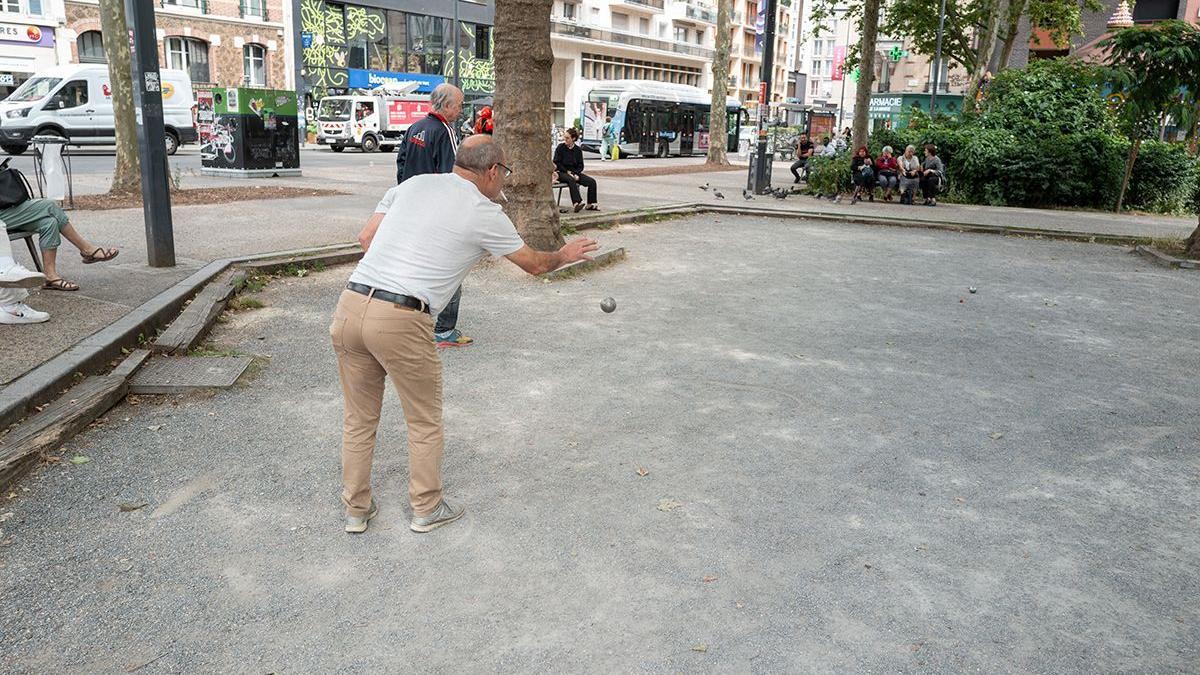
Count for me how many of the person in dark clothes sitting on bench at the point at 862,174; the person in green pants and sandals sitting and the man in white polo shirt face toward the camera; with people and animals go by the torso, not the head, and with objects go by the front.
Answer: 1

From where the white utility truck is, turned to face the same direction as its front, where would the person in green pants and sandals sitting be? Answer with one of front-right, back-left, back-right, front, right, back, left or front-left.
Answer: front-left

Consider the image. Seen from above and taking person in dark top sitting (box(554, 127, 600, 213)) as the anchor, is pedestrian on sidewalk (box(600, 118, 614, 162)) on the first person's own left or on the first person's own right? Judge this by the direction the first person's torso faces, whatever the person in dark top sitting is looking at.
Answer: on the first person's own left

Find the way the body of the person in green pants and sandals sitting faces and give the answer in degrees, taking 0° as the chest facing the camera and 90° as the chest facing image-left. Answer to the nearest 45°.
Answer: approximately 270°

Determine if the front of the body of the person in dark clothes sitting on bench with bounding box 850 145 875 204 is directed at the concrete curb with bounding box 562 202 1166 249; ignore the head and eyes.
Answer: yes

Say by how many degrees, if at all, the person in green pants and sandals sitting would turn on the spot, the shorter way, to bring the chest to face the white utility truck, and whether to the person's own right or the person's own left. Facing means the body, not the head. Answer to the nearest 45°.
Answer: approximately 90° to the person's own left

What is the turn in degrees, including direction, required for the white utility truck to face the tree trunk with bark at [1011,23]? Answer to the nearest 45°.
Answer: approximately 135° to its left

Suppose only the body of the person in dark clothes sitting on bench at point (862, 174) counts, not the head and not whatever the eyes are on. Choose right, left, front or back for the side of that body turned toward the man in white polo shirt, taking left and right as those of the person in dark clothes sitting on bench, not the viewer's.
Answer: front

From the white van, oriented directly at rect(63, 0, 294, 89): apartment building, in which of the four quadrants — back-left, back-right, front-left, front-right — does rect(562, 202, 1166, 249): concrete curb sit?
back-right

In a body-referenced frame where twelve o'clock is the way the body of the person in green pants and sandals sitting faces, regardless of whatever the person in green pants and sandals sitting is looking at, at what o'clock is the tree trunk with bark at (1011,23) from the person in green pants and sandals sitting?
The tree trunk with bark is roughly at 11 o'clock from the person in green pants and sandals sitting.

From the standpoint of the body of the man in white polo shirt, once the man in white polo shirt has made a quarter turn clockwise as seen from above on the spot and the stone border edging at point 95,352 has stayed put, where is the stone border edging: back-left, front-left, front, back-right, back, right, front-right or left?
back

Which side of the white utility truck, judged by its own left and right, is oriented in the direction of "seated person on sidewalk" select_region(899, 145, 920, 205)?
left

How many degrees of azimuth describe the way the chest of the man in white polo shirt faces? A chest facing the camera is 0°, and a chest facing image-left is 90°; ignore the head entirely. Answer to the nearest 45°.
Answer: approximately 225°

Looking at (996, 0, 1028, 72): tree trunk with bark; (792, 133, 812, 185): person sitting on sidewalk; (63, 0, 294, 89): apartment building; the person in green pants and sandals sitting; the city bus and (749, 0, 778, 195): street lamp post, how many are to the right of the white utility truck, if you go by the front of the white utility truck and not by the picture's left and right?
1

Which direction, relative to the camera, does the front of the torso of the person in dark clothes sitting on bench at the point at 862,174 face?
toward the camera

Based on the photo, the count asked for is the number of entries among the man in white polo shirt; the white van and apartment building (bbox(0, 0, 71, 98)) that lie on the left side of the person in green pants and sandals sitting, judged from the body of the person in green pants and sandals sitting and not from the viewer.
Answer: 2

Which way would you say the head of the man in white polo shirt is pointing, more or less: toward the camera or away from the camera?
away from the camera

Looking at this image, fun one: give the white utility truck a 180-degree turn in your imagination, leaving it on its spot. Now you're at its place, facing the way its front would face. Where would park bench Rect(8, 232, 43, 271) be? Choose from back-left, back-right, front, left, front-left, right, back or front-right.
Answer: back-right

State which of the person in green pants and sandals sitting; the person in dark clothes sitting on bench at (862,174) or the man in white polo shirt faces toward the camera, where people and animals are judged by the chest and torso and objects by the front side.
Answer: the person in dark clothes sitting on bench

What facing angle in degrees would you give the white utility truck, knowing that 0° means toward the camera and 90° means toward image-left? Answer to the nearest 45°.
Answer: approximately 45°

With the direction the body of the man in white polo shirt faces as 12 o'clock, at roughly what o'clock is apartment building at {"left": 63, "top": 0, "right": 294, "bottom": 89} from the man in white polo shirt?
The apartment building is roughly at 10 o'clock from the man in white polo shirt.
